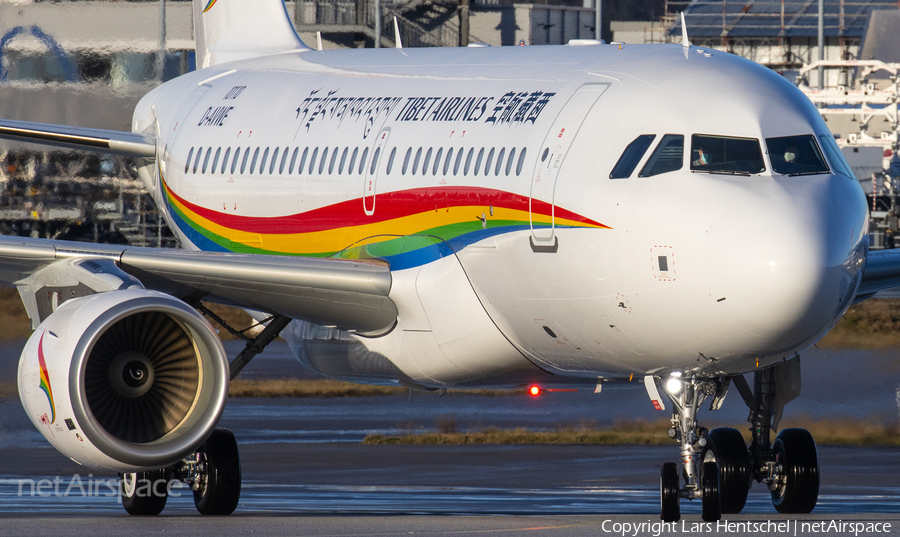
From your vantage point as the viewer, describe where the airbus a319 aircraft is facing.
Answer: facing the viewer and to the right of the viewer
